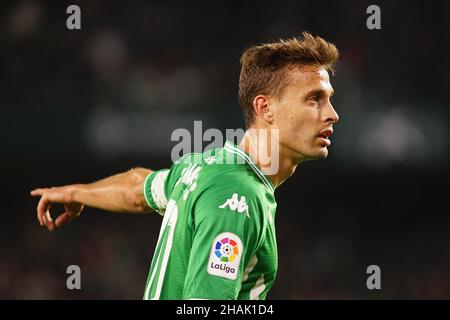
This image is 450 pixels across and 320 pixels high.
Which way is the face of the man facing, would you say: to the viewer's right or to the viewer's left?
to the viewer's right

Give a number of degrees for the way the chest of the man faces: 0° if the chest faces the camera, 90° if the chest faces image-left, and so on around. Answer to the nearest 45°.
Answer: approximately 270°
